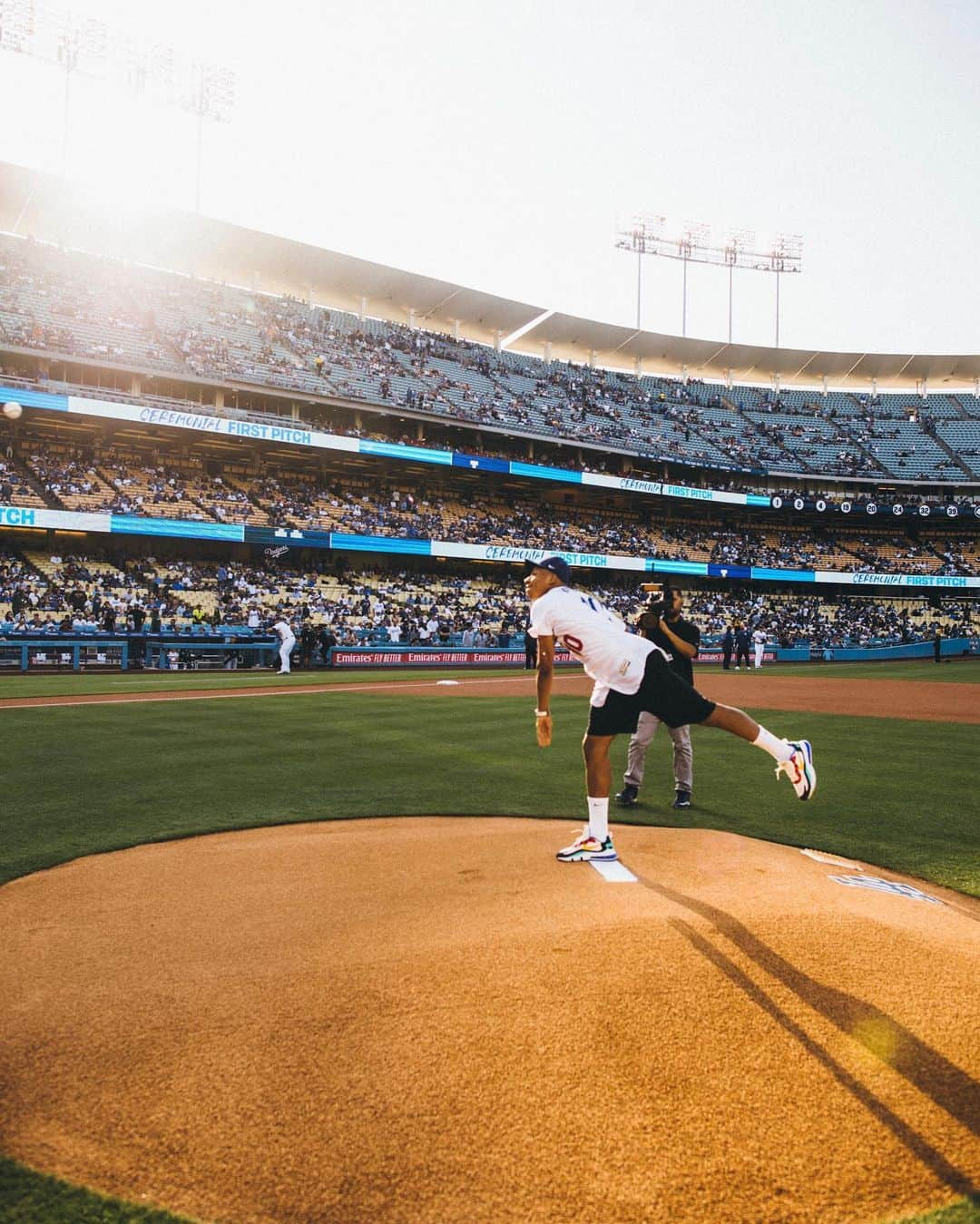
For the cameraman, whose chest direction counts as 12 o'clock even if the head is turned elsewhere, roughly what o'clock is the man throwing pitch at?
The man throwing pitch is roughly at 11 o'clock from the cameraman.

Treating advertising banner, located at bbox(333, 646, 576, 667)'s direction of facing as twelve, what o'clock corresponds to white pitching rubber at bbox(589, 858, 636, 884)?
The white pitching rubber is roughly at 12 o'clock from the advertising banner.

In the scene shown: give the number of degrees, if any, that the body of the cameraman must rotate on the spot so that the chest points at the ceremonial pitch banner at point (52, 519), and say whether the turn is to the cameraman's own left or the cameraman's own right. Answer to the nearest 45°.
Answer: approximately 90° to the cameraman's own right

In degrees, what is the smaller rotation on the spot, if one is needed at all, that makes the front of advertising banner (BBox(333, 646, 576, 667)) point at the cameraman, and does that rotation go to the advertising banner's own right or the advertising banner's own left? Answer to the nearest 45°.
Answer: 0° — it already faces them

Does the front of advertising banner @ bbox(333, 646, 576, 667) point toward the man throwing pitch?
yes

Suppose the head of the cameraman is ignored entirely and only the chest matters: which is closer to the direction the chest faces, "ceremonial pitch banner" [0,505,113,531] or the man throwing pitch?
the man throwing pitch

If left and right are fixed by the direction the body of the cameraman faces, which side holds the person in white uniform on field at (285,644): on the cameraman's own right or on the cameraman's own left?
on the cameraman's own right

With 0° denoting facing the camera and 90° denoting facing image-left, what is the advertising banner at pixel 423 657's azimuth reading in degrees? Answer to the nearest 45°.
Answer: approximately 0°
